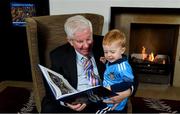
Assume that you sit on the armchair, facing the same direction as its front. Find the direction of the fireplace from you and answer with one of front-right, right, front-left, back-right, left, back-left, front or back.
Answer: back-left

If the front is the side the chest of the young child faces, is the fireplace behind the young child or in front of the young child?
behind

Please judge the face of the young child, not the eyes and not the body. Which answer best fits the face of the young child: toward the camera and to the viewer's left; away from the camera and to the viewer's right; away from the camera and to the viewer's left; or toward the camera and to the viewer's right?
toward the camera and to the viewer's left

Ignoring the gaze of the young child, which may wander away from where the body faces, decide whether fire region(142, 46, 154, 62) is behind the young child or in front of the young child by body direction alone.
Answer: behind

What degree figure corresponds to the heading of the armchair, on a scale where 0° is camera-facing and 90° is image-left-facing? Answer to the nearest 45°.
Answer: approximately 0°

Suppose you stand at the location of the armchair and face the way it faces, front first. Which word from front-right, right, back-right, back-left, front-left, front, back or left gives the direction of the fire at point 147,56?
back-left
